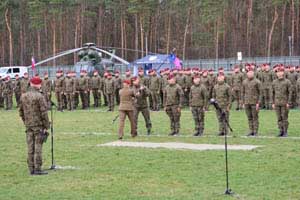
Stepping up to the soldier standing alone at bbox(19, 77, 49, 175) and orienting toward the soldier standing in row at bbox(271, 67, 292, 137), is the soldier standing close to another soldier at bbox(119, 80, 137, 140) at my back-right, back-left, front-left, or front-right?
front-left

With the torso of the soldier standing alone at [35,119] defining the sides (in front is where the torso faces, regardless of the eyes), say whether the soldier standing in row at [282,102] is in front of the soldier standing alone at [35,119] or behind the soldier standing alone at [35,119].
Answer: in front

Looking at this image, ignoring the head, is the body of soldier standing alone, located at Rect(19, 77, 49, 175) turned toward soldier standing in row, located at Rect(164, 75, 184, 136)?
yes

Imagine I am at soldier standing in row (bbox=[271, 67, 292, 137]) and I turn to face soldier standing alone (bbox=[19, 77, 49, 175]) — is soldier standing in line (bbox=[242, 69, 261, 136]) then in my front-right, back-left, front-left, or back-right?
front-right

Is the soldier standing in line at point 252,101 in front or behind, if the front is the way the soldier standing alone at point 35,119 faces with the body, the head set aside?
in front

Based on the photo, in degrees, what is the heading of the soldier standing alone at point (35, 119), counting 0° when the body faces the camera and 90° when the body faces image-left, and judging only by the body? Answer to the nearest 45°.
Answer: approximately 225°
